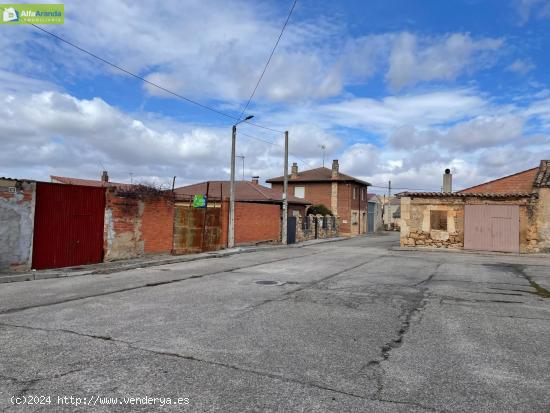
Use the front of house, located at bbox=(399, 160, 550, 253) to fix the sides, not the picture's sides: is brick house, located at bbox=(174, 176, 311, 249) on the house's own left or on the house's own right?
on the house's own right

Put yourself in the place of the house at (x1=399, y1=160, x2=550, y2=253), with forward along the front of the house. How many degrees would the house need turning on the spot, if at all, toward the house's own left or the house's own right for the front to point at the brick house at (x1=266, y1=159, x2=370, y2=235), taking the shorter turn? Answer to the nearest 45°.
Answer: approximately 135° to the house's own right

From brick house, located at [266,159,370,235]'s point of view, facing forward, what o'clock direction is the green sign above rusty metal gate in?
The green sign above rusty metal gate is roughly at 2 o'clock from the brick house.

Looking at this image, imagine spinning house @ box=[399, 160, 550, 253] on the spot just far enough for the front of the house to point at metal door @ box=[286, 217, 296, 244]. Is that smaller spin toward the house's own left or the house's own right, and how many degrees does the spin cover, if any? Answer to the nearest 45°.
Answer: approximately 90° to the house's own right

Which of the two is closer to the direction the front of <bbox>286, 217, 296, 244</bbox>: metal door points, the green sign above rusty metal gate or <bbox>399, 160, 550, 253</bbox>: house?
the house

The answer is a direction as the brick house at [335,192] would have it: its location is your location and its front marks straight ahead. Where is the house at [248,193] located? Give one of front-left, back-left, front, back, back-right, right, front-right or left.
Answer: right

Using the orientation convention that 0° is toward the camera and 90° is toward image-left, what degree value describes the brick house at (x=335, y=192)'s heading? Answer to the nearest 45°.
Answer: approximately 315°

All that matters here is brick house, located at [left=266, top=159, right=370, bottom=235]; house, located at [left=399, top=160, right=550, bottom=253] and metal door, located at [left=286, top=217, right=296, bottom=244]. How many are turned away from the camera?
0

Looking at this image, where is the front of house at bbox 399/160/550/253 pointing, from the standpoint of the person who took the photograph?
facing the viewer

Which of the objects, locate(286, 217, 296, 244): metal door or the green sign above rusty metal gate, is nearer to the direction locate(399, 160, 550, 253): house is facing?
the green sign above rusty metal gate

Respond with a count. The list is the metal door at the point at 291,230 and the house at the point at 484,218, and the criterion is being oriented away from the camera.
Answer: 0

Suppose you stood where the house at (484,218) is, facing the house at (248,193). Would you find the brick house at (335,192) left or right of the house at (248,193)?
right

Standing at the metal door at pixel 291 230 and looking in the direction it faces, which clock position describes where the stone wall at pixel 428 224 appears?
The stone wall is roughly at 11 o'clock from the metal door.

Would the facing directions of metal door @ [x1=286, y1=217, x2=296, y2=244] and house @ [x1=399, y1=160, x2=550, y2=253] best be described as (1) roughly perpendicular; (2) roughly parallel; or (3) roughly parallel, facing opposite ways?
roughly perpendicular
